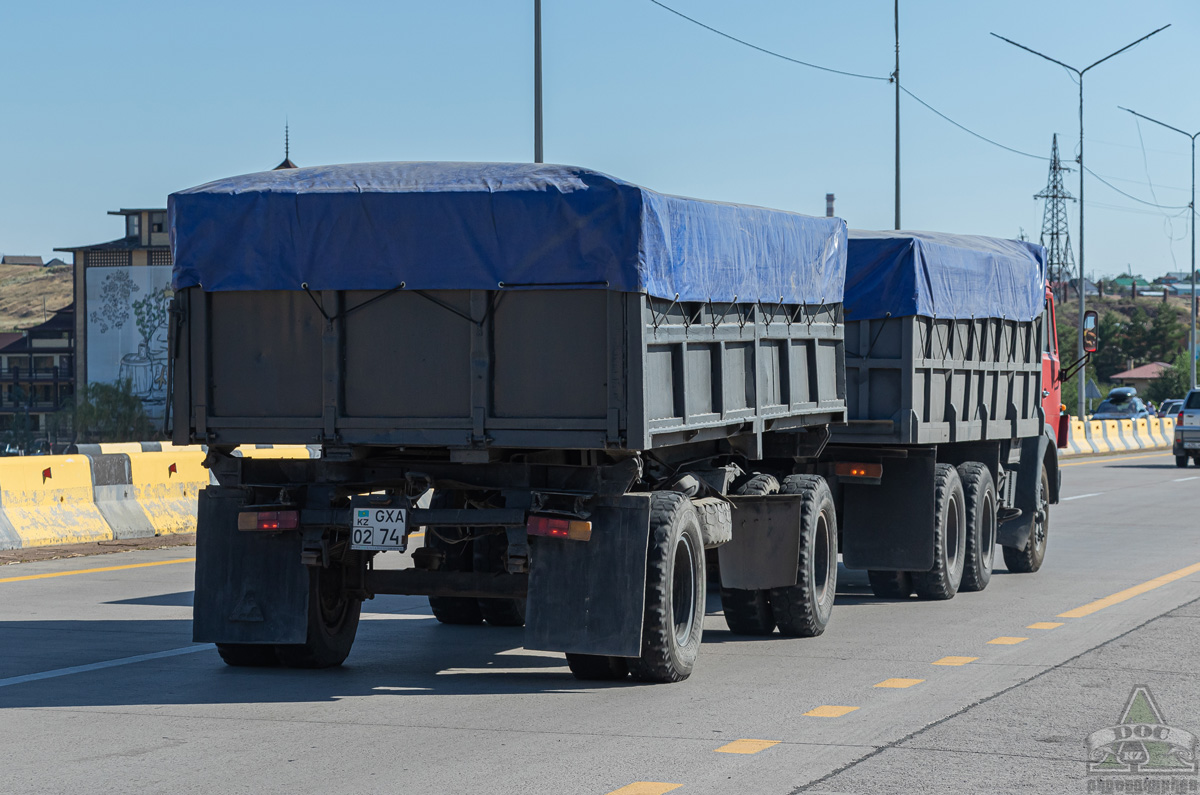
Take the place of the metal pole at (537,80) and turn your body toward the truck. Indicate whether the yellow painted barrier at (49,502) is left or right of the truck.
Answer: right

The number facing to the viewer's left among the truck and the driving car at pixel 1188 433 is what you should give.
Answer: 0

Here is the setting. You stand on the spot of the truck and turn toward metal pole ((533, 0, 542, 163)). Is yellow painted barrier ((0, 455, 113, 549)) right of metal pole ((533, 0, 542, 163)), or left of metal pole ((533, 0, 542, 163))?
left

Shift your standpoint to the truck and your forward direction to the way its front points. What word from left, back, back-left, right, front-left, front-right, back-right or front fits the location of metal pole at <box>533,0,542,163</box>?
front-left

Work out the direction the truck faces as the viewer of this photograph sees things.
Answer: facing away from the viewer and to the right of the viewer

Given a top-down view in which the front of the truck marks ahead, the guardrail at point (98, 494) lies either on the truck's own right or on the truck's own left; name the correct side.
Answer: on the truck's own left
